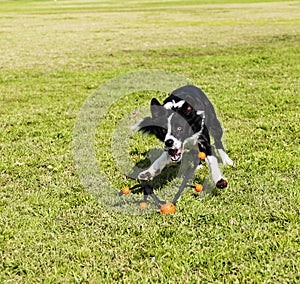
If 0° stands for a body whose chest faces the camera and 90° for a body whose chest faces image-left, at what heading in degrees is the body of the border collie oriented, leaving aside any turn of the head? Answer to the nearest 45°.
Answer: approximately 45°
